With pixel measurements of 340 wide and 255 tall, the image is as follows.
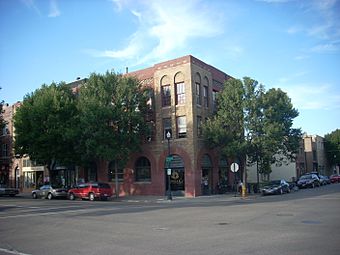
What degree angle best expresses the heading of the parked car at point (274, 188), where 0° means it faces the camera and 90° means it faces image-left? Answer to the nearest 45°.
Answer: approximately 45°

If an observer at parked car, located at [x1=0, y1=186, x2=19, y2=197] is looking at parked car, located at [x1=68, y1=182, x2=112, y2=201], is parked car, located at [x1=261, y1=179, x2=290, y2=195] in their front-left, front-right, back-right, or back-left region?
front-left

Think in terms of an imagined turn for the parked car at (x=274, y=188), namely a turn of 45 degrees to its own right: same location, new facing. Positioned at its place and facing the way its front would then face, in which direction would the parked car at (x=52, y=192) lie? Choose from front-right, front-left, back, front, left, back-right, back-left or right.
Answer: front

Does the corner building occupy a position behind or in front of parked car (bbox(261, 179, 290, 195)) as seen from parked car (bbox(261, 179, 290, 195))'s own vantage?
in front

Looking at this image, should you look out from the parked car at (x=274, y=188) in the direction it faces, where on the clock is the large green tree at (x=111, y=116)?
The large green tree is roughly at 1 o'clock from the parked car.

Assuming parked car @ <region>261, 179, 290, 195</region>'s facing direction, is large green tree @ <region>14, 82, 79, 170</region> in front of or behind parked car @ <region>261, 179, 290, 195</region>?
in front
